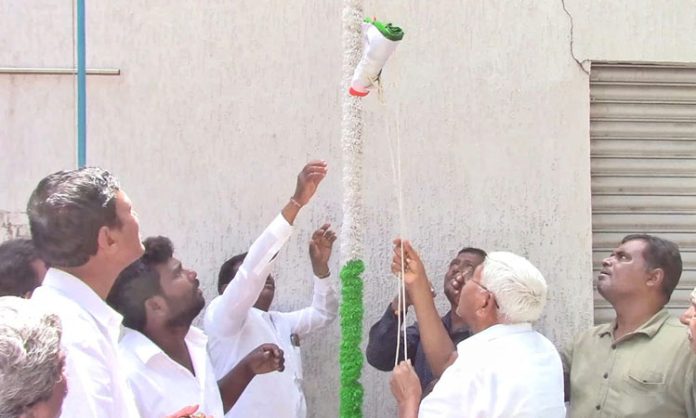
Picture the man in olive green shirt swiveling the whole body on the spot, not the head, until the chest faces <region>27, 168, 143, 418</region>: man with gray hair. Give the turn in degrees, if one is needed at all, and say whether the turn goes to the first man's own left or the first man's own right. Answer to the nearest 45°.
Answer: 0° — they already face them

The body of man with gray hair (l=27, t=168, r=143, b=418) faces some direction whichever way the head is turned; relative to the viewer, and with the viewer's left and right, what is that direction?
facing away from the viewer and to the right of the viewer

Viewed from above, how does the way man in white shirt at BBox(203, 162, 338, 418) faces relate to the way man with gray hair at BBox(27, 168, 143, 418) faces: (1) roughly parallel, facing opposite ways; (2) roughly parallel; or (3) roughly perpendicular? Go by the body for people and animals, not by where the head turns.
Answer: roughly perpendicular

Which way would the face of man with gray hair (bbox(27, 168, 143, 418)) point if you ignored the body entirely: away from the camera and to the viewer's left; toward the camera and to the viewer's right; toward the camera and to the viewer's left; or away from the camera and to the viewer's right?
away from the camera and to the viewer's right

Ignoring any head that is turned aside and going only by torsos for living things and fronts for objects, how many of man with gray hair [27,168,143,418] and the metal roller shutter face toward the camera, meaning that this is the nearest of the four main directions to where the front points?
1

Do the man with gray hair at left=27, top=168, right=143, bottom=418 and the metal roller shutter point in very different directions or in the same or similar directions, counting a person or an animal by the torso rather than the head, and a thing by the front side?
very different directions

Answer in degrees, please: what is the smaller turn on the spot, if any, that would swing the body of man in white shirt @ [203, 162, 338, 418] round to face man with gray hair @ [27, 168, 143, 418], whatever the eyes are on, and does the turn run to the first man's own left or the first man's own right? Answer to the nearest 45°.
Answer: approximately 45° to the first man's own right

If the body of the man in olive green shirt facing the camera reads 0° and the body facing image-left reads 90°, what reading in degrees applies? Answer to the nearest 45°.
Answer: approximately 45°

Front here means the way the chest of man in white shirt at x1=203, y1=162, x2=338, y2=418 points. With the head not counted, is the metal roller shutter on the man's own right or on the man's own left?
on the man's own left
